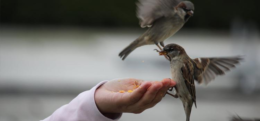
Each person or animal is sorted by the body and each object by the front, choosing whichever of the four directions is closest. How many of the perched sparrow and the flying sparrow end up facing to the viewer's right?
1

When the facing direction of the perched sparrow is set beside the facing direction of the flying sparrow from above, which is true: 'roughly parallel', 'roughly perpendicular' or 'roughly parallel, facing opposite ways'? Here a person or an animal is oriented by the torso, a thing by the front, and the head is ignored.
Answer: roughly parallel, facing opposite ways

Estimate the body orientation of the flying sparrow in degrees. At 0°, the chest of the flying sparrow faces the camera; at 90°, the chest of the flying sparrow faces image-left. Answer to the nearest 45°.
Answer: approximately 270°

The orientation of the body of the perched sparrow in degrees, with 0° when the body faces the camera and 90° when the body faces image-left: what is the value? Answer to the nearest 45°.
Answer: approximately 90°
